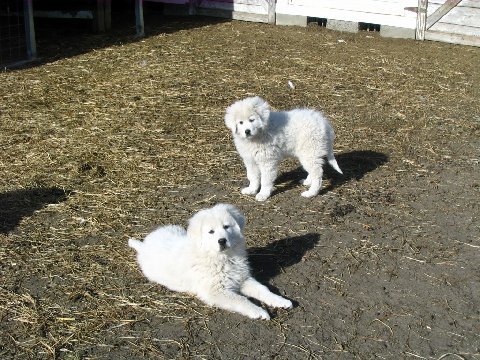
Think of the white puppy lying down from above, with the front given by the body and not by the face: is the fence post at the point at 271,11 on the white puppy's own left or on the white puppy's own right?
on the white puppy's own left

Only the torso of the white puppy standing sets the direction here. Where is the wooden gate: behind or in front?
behind

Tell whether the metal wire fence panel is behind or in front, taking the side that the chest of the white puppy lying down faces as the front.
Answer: behind

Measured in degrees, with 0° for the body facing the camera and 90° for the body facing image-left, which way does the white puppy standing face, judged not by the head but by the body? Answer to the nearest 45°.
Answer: approximately 45°

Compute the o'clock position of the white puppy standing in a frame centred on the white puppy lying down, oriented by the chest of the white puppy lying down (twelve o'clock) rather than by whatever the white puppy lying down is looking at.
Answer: The white puppy standing is roughly at 8 o'clock from the white puppy lying down.

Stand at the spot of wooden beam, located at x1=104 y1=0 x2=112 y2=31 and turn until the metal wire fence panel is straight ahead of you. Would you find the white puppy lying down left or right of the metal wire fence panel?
left

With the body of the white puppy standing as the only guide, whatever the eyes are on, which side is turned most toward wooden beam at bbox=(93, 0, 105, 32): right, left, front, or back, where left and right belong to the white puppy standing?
right

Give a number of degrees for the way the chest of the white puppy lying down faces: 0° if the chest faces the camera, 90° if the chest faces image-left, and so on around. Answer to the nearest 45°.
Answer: approximately 315°

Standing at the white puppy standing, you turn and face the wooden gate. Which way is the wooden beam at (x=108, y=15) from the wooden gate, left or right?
left

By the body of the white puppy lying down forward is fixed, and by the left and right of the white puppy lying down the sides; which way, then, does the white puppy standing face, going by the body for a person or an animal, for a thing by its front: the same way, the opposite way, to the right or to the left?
to the right

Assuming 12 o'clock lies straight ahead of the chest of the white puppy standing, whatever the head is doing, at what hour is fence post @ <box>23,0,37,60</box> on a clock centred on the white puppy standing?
The fence post is roughly at 3 o'clock from the white puppy standing.

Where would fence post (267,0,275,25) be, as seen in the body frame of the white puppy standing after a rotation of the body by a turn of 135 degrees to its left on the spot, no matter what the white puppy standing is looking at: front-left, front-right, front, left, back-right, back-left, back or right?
left

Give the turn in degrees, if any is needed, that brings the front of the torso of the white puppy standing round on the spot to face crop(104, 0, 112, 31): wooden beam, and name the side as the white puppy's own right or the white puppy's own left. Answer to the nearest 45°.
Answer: approximately 90° to the white puppy's own right
